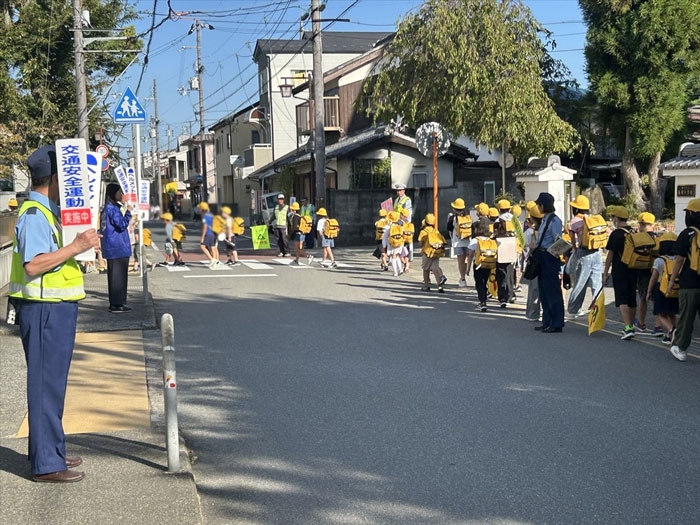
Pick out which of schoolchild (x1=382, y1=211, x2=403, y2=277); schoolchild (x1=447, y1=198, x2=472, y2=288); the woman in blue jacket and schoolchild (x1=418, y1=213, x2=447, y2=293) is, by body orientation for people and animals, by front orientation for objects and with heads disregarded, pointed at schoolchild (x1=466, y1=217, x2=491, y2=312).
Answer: the woman in blue jacket

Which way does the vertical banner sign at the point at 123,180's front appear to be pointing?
toward the camera

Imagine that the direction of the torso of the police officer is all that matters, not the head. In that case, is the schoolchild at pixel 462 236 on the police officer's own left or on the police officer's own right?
on the police officer's own left

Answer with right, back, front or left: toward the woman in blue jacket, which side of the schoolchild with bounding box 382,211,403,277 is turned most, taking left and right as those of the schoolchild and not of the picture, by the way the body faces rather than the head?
left

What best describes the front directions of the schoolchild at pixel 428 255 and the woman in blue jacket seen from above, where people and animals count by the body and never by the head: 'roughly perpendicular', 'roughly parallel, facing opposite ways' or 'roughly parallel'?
roughly perpendicular

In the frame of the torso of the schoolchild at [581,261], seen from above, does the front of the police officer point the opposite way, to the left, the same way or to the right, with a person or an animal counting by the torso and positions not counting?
to the right

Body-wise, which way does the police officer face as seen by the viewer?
to the viewer's right

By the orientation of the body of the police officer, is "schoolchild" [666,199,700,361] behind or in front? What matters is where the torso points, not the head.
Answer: in front

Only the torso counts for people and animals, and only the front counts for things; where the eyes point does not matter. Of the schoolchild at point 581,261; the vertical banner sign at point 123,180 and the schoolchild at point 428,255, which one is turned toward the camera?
the vertical banner sign

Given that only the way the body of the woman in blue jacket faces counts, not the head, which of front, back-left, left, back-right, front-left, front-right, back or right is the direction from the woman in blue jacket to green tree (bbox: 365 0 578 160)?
front-left

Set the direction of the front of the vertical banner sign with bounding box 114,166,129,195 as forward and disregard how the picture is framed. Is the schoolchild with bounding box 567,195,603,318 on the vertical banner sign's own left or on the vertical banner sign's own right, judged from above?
on the vertical banner sign's own left

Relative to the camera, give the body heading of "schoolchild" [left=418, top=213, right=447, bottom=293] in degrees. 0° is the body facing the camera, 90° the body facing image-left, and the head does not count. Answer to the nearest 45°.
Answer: approximately 135°

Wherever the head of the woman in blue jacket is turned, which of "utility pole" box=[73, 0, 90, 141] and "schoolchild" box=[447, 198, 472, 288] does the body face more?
the schoolchild

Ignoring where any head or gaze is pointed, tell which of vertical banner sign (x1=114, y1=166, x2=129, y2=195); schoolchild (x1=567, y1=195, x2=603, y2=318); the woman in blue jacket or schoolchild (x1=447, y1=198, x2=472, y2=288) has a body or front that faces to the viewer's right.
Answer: the woman in blue jacket

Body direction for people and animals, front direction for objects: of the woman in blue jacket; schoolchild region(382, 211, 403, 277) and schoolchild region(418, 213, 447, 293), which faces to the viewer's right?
the woman in blue jacket

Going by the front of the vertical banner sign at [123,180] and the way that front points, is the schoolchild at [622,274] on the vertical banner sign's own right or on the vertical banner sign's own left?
on the vertical banner sign's own left

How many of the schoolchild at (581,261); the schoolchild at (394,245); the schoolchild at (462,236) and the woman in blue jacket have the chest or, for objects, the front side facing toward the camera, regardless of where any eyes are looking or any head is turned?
0

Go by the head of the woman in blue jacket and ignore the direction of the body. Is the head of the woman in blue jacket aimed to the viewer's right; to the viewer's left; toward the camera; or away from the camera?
to the viewer's right

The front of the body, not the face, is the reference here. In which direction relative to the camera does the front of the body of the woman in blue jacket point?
to the viewer's right
